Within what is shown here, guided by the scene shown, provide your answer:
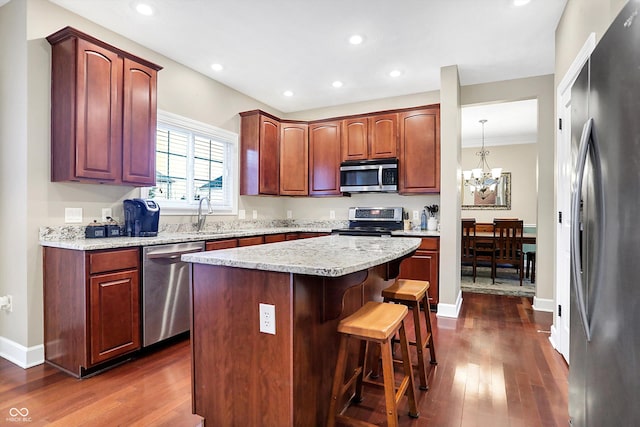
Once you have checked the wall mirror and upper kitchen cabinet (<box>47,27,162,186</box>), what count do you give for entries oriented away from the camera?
0

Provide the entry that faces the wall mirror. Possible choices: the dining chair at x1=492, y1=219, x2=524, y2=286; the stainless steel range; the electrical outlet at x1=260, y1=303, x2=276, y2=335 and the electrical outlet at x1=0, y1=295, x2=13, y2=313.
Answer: the dining chair

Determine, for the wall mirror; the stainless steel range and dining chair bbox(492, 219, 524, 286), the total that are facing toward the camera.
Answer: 2

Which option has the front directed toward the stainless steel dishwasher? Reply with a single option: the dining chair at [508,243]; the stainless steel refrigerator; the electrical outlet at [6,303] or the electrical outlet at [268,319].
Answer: the stainless steel refrigerator

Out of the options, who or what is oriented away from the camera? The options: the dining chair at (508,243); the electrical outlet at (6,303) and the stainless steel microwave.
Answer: the dining chair

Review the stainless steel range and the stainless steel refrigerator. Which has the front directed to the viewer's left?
the stainless steel refrigerator

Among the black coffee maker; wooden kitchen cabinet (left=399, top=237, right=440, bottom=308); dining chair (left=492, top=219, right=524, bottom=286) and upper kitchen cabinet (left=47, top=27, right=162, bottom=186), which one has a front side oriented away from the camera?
the dining chair

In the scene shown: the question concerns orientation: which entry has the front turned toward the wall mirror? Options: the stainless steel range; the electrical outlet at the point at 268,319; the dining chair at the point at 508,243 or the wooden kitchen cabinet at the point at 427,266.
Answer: the dining chair

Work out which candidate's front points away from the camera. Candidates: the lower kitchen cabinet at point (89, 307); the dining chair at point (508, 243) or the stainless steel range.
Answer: the dining chair

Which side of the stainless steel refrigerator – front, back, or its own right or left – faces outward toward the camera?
left

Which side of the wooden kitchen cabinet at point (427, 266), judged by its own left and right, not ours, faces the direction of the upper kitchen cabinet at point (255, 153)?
right

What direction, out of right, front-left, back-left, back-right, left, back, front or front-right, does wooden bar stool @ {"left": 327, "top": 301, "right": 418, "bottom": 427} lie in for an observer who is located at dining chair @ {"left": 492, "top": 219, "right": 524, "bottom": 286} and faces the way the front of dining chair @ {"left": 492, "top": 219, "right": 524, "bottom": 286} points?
back

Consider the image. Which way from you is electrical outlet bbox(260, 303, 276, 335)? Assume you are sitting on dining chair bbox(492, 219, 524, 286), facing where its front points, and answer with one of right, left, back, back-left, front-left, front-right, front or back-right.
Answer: back

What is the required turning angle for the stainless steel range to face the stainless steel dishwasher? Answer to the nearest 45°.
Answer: approximately 45° to its right
